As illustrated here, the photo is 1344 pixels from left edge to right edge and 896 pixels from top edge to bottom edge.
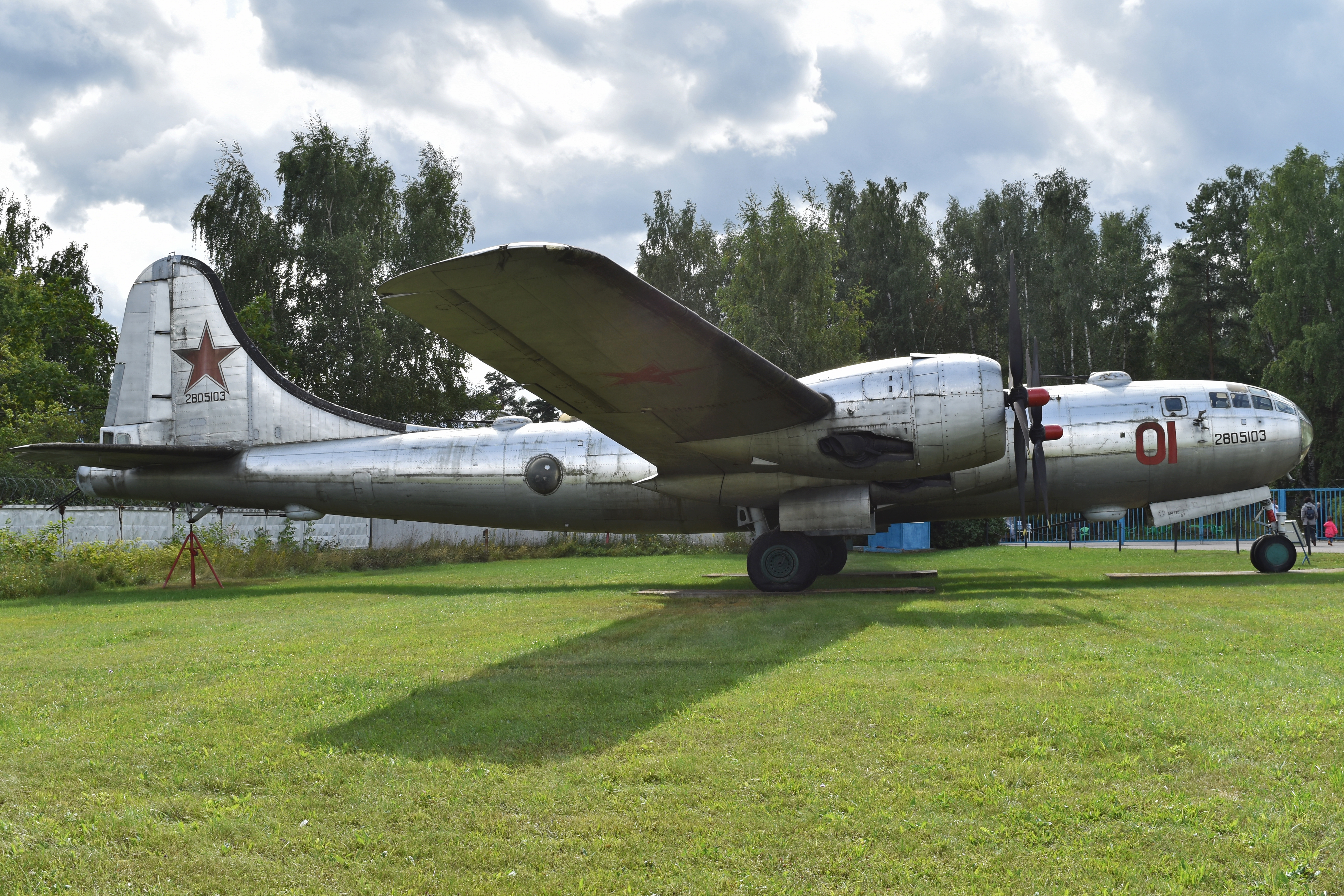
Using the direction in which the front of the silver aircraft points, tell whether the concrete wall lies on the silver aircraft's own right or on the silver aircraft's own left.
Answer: on the silver aircraft's own left

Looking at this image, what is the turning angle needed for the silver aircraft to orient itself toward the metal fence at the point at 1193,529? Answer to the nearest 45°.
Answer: approximately 45° to its left

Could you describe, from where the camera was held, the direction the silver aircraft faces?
facing to the right of the viewer

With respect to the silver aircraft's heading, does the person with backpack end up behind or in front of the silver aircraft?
in front

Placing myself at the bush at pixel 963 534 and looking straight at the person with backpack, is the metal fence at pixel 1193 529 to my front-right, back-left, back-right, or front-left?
front-left

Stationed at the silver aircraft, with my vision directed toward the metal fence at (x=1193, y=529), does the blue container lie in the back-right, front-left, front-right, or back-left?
front-left

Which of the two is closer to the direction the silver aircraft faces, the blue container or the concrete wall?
the blue container

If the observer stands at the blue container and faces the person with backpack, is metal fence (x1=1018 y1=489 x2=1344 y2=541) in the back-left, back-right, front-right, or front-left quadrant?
front-left

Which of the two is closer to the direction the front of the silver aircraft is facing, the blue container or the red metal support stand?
the blue container

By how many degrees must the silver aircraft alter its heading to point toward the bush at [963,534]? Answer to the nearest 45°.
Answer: approximately 45° to its left
